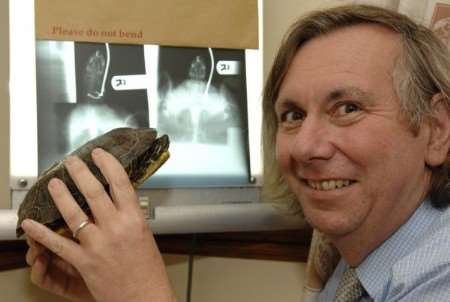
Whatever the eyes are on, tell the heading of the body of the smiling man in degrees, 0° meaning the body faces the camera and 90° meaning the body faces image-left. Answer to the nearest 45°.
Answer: approximately 45°

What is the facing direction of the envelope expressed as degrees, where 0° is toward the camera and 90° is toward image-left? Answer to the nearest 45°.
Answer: approximately 0°
